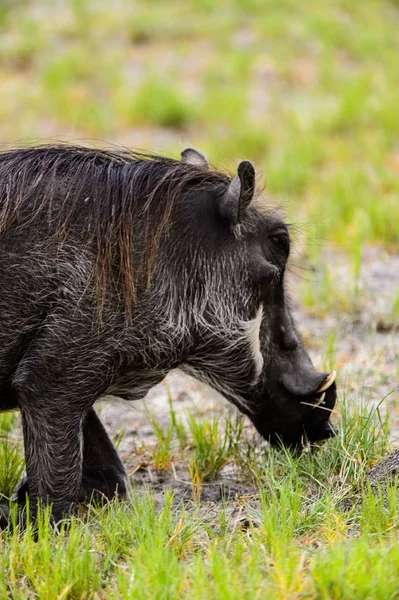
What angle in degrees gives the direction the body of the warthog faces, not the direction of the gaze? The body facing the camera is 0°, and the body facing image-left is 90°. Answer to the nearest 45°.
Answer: approximately 270°
